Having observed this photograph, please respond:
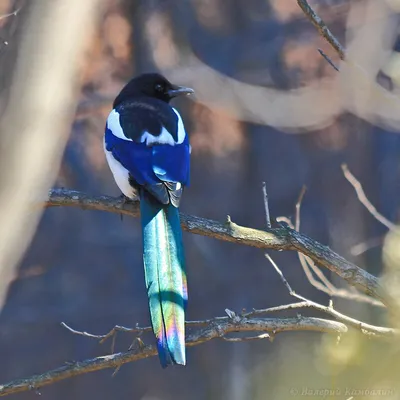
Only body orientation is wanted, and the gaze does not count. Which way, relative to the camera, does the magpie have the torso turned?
away from the camera

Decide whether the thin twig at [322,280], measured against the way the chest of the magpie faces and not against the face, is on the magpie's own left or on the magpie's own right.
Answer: on the magpie's own right
